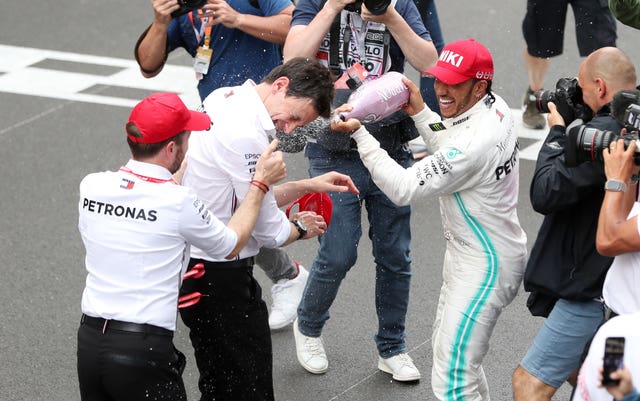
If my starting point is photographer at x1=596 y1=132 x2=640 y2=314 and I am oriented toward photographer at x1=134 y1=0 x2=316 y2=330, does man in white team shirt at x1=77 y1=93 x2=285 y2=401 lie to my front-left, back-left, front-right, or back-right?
front-left

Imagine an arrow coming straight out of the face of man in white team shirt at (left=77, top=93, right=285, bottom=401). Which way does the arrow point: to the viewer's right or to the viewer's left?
to the viewer's right

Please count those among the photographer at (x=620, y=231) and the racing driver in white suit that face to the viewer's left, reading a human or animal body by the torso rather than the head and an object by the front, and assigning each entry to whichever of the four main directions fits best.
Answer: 2

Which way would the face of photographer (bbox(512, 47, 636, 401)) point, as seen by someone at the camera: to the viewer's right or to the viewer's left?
to the viewer's left

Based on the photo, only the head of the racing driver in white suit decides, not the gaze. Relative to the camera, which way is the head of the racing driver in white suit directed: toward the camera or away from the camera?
toward the camera

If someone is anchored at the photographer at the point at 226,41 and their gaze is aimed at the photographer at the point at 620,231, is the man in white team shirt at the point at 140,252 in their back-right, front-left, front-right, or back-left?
front-right

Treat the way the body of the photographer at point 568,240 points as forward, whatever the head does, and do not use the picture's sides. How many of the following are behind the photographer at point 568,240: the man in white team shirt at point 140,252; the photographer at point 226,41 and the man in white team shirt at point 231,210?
0

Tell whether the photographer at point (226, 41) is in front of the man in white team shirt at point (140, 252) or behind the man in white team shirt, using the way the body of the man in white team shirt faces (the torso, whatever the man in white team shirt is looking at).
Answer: in front

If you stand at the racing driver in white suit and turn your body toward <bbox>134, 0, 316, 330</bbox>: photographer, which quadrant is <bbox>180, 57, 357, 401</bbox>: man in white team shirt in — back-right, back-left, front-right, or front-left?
front-left

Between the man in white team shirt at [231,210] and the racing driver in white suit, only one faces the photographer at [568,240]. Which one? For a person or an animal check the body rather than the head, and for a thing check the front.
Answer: the man in white team shirt

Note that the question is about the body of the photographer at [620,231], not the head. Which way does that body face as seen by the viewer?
to the viewer's left

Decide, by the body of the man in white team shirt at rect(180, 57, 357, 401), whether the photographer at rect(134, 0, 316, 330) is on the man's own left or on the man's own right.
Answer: on the man's own left

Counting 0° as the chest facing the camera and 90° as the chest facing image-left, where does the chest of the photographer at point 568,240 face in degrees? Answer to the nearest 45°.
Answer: approximately 90°

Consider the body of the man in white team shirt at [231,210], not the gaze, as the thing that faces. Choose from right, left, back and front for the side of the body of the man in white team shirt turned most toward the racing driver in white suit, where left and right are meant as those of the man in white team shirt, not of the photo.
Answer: front

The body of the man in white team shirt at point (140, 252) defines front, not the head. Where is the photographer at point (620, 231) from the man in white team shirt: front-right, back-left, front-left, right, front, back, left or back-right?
front-right

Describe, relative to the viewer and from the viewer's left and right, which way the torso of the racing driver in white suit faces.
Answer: facing to the left of the viewer
